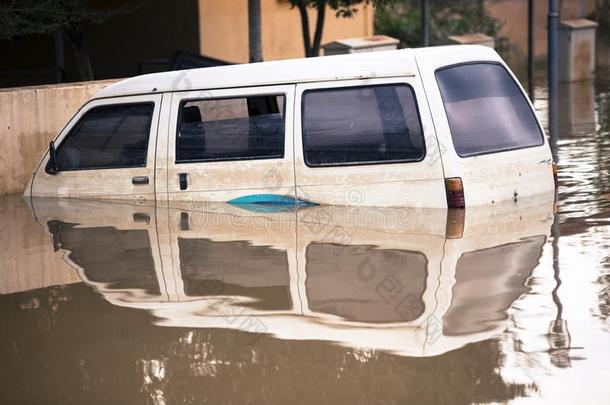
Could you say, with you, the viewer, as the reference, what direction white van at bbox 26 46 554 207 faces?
facing away from the viewer and to the left of the viewer

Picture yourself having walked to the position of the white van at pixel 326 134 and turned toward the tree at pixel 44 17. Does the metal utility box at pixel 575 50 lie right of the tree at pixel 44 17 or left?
right

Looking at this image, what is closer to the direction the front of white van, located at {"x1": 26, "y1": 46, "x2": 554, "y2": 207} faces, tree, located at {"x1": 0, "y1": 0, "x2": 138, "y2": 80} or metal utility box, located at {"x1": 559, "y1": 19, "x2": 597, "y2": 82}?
the tree

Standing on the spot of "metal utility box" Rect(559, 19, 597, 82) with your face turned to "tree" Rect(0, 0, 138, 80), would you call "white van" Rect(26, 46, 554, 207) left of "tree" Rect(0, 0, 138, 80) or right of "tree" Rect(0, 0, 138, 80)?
left

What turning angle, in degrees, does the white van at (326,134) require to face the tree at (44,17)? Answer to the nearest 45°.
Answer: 0° — it already faces it

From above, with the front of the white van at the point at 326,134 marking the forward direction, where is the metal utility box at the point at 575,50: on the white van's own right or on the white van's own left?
on the white van's own right
